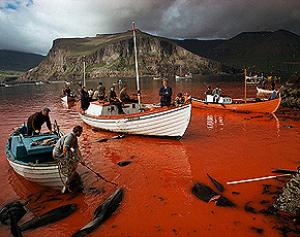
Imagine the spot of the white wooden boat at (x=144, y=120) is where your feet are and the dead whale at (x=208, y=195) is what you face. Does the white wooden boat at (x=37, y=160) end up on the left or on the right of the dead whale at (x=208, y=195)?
right

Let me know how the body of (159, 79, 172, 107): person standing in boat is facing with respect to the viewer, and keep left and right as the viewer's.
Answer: facing the viewer

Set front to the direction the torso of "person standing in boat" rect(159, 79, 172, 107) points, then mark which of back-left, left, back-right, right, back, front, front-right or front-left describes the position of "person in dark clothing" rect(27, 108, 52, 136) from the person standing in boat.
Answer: front-right

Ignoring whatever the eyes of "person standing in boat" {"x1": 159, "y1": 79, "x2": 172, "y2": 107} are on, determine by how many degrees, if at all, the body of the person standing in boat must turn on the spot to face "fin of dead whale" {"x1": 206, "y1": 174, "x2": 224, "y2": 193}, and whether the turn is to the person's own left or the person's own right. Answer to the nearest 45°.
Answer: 0° — they already face it

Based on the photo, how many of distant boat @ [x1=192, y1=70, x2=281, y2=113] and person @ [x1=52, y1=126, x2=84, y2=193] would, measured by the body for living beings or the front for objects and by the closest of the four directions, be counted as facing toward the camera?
0

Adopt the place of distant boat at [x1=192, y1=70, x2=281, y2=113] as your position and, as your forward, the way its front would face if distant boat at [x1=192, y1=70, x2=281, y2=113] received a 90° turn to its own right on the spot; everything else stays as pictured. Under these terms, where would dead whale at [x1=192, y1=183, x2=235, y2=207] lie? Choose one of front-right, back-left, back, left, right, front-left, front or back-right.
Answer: front

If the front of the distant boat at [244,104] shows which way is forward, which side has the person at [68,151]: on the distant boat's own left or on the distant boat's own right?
on the distant boat's own right

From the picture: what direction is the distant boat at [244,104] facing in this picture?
to the viewer's right

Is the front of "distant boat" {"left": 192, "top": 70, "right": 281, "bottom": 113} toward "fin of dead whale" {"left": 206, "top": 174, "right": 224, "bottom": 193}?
no

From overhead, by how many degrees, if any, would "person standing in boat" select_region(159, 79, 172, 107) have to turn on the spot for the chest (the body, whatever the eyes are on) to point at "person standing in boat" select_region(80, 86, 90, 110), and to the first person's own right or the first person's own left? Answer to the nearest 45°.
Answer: approximately 135° to the first person's own right
